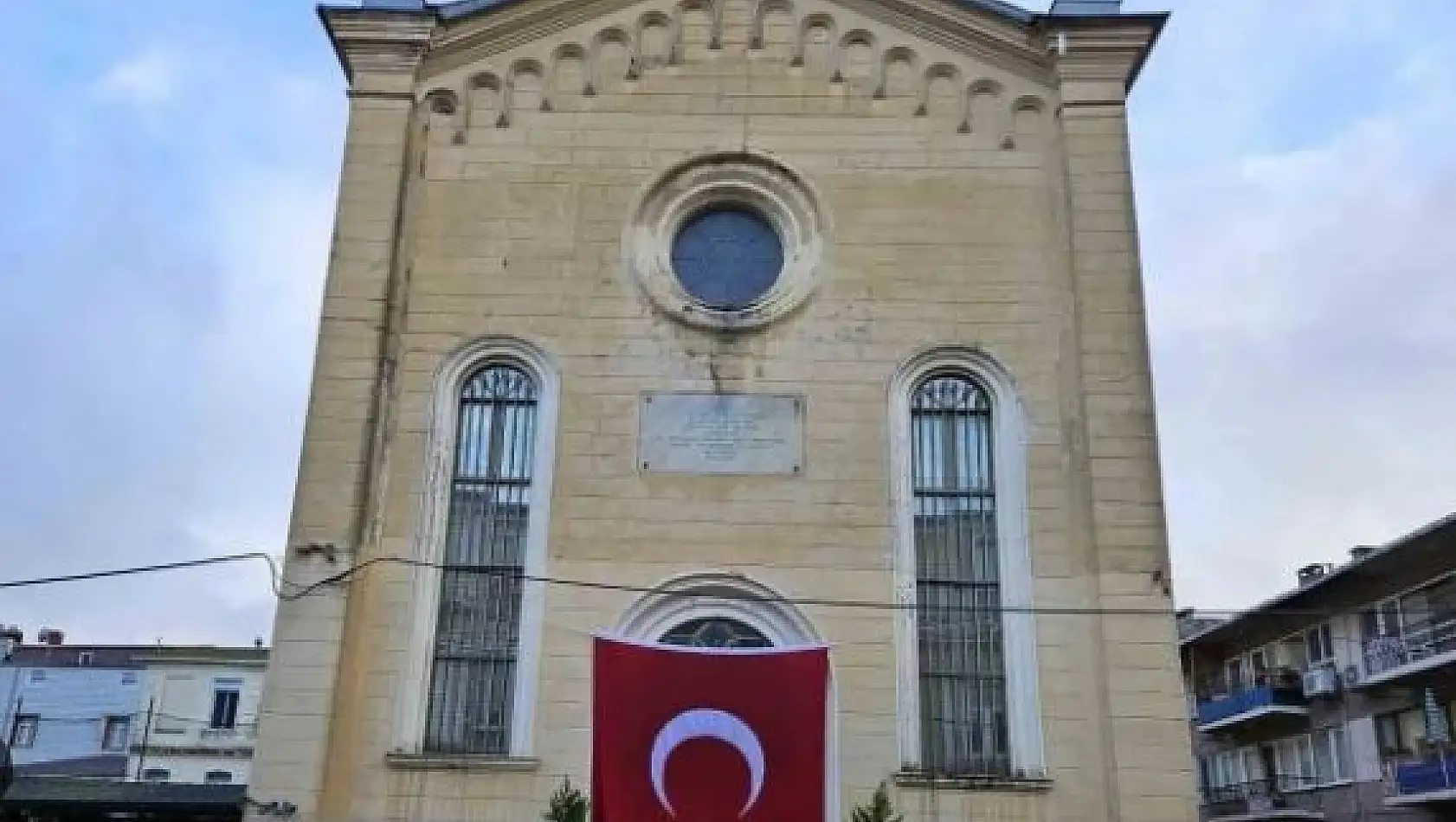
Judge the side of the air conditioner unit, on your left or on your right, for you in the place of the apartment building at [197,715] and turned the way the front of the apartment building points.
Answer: on your left

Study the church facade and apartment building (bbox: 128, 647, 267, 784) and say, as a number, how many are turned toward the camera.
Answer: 2

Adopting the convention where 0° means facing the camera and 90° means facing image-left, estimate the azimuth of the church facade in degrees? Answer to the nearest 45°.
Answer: approximately 0°

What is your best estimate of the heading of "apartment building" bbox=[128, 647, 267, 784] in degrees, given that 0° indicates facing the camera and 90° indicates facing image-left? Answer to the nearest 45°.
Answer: approximately 0°

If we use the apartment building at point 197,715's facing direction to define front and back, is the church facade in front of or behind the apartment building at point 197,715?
in front

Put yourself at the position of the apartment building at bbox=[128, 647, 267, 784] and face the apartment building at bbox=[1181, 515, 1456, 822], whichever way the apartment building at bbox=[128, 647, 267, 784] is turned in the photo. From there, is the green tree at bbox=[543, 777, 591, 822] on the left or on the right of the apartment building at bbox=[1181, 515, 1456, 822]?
right

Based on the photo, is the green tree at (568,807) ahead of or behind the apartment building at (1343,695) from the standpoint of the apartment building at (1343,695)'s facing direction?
ahead
